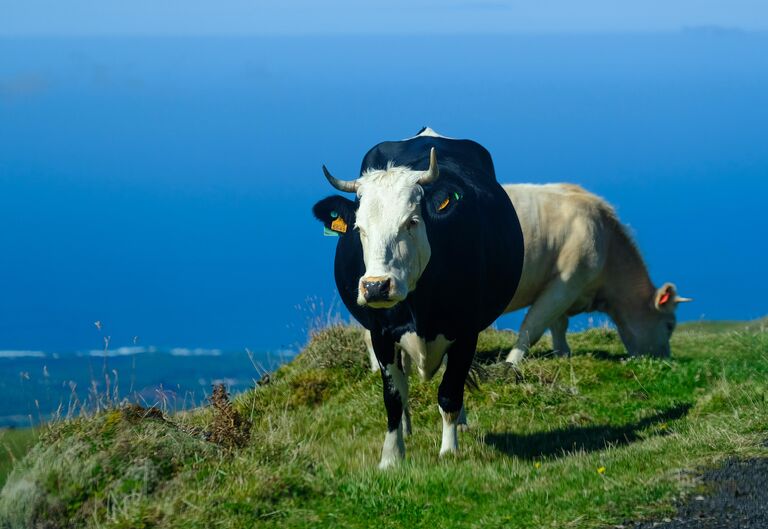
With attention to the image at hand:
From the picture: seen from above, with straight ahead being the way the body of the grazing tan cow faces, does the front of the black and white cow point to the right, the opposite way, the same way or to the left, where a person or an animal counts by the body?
to the right

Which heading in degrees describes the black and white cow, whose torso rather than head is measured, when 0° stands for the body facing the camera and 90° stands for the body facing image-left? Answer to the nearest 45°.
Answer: approximately 0°

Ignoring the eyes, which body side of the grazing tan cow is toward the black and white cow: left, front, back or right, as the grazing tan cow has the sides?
right

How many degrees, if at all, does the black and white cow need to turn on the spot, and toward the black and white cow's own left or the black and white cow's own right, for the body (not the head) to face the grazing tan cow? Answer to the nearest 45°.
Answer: approximately 180°

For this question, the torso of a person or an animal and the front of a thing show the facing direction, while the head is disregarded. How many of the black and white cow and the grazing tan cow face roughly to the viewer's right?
1

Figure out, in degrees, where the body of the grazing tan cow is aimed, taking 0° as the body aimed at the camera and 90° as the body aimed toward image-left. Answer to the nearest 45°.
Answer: approximately 270°

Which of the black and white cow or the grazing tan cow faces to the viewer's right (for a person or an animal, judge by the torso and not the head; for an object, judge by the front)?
the grazing tan cow
